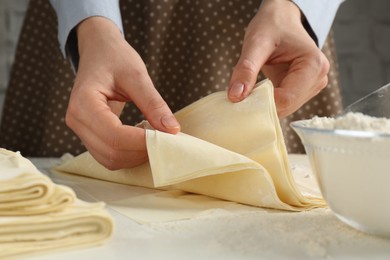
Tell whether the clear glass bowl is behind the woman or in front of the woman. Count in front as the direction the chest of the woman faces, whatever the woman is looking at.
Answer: in front

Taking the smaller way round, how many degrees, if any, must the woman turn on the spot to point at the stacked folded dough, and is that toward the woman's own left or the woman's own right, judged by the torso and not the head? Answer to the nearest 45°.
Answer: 0° — they already face it

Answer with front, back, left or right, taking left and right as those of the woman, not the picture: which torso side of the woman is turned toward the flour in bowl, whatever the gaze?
front

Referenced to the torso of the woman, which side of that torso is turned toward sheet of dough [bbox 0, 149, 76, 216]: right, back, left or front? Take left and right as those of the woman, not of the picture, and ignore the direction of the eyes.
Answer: front

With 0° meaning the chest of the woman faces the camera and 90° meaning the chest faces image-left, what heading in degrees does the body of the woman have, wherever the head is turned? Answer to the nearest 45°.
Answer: approximately 0°
